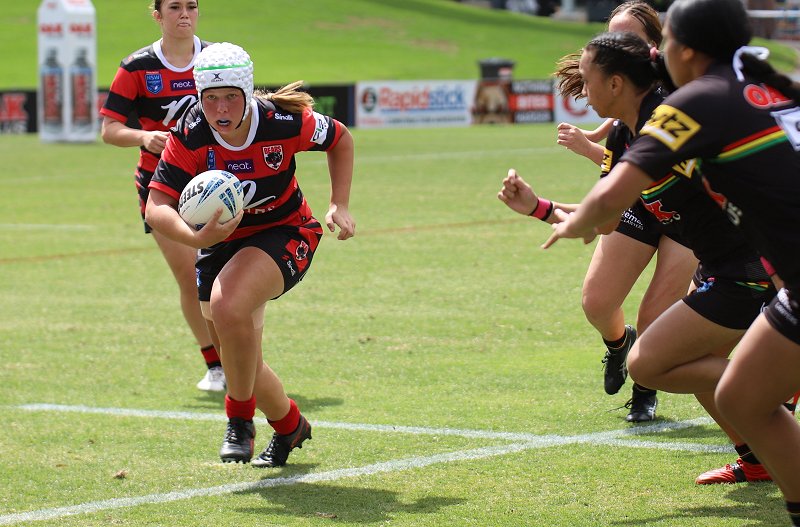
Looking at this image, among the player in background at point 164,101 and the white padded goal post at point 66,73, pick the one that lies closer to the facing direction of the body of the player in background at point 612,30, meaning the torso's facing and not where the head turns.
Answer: the player in background

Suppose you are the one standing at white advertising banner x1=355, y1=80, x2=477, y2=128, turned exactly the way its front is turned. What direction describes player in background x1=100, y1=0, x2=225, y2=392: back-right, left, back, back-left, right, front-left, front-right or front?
front

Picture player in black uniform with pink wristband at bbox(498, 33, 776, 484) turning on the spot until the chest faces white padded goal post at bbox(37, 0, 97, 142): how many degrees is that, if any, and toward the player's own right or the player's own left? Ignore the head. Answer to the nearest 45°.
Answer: approximately 45° to the player's own right

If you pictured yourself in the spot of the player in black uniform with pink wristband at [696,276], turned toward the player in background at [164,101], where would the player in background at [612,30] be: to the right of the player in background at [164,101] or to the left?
right

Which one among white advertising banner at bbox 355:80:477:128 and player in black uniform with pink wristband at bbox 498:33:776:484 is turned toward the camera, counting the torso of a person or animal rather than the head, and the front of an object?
the white advertising banner

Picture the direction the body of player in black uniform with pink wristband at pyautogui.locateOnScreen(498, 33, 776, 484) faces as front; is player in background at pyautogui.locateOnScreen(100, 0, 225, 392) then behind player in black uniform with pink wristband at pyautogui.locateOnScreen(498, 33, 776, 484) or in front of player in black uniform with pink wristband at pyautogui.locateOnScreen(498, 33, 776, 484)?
in front

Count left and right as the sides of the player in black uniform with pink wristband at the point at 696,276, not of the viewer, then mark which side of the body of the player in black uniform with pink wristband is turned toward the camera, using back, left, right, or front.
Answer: left

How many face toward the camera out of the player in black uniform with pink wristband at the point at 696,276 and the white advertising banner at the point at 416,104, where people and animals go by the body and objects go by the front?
1

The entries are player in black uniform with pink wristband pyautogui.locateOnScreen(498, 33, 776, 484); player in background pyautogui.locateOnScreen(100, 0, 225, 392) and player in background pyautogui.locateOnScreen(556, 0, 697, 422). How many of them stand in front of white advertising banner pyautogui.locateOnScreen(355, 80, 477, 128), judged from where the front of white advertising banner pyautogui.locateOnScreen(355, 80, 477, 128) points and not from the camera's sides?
3

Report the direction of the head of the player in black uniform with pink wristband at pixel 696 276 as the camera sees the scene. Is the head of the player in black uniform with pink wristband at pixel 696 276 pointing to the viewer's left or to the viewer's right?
to the viewer's left

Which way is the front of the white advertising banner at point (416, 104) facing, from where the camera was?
facing the viewer

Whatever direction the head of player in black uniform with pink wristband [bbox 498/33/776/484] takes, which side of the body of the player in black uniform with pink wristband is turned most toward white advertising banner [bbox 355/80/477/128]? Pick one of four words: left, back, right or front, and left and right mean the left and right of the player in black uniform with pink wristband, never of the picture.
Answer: right

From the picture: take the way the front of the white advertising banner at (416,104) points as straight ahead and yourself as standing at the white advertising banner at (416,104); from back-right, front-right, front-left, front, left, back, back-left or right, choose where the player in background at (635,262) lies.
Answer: front

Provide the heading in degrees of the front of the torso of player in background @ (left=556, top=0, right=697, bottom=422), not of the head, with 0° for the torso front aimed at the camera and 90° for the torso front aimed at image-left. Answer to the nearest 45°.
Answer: approximately 45°

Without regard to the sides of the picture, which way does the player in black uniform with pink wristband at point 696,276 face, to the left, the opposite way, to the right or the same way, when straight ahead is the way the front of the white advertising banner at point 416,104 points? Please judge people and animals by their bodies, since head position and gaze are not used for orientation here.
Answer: to the right
